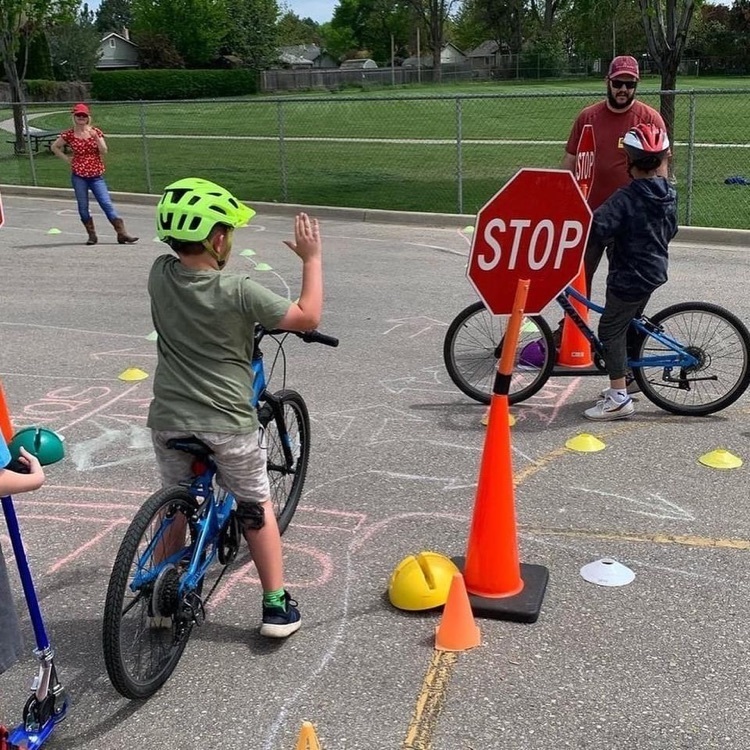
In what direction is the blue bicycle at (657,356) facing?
to the viewer's left

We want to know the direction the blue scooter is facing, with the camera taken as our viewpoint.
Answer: facing away from the viewer and to the right of the viewer

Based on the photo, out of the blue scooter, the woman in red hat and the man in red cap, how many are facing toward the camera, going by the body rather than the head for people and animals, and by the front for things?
2

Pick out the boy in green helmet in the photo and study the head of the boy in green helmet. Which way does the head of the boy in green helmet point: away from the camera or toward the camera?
away from the camera

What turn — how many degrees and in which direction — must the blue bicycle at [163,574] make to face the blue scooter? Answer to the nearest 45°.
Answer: approximately 180°
